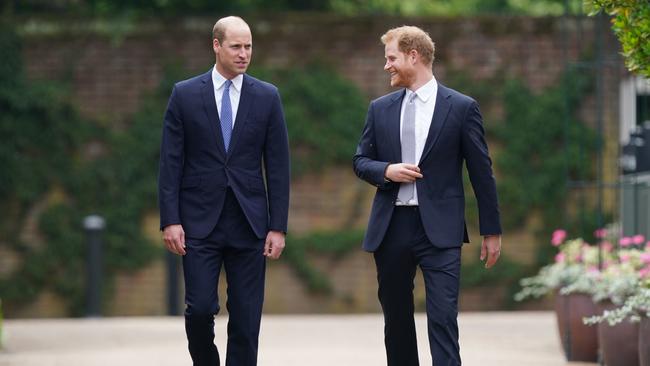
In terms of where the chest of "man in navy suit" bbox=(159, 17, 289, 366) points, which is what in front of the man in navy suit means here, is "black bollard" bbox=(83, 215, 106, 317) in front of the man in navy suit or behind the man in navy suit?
behind

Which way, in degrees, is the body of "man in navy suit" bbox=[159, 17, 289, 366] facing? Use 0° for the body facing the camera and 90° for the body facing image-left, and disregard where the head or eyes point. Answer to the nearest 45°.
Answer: approximately 0°

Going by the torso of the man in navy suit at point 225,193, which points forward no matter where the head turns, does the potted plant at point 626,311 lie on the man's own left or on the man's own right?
on the man's own left

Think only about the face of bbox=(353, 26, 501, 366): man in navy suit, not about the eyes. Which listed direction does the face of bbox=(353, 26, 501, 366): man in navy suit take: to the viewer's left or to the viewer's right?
to the viewer's left

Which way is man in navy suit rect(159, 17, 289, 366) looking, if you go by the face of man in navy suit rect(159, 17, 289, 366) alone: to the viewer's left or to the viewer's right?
to the viewer's right

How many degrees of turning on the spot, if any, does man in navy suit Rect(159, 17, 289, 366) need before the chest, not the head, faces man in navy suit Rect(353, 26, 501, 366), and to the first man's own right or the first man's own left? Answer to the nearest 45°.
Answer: approximately 90° to the first man's own left

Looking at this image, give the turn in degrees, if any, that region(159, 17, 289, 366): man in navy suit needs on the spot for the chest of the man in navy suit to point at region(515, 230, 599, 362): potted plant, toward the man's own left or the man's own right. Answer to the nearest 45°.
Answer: approximately 135° to the man's own left
